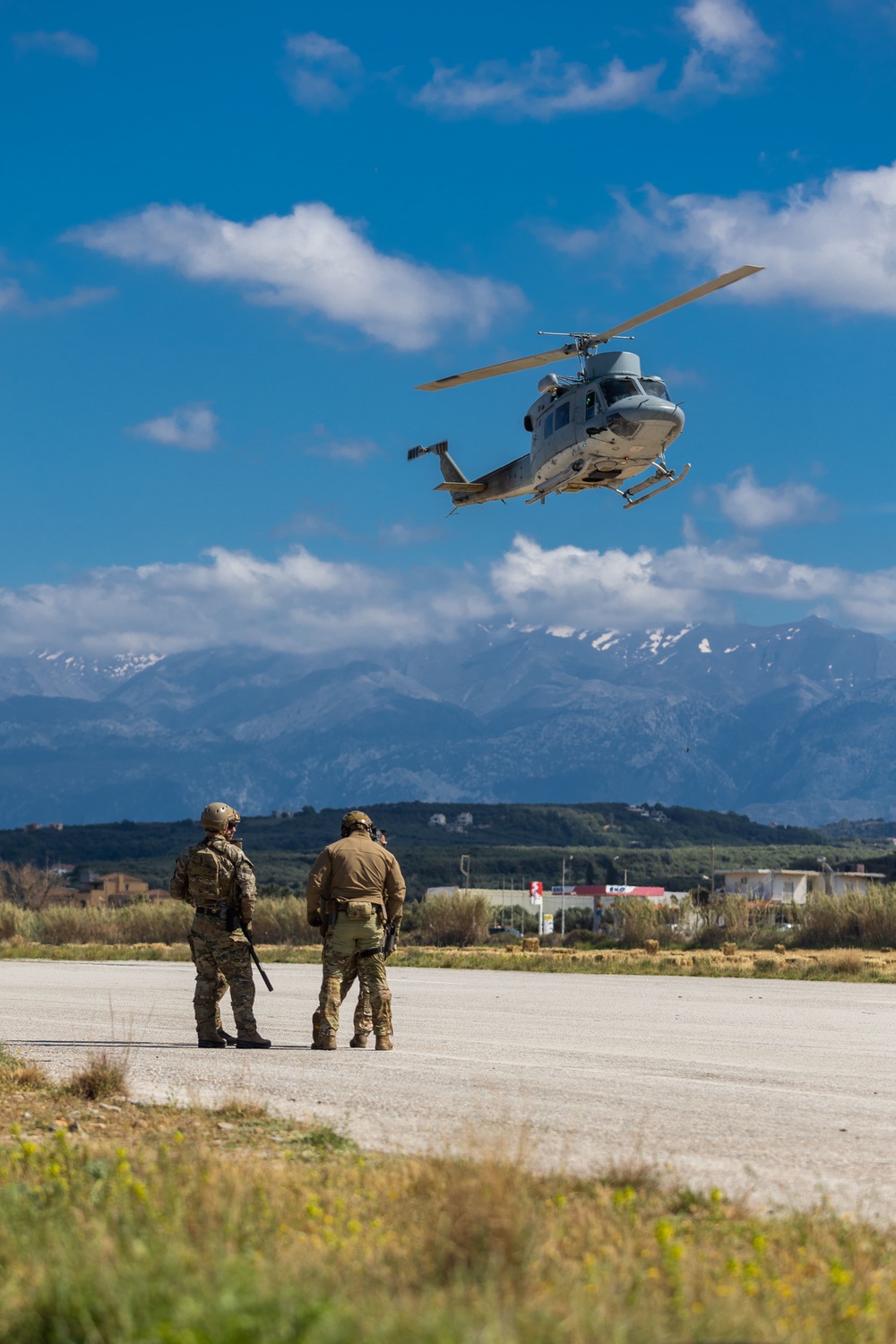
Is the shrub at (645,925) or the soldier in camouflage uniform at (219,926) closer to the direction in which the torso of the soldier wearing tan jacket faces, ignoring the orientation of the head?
the shrub

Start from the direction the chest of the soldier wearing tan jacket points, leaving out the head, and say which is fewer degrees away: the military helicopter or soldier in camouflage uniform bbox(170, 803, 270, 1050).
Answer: the military helicopter

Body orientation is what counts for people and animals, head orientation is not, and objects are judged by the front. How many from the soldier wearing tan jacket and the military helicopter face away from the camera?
1

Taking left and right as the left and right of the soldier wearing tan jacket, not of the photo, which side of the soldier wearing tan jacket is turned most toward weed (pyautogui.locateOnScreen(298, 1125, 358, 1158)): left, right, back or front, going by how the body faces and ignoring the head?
back

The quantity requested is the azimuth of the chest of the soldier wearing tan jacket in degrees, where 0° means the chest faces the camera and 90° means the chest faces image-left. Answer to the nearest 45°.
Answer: approximately 180°

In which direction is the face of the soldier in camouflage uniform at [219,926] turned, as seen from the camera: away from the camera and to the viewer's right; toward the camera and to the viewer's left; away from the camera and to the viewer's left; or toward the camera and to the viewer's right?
away from the camera and to the viewer's right

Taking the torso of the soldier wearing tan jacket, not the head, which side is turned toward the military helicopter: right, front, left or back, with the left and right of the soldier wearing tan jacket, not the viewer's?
front

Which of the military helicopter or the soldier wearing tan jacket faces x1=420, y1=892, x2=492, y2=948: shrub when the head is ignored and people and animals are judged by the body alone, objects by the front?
the soldier wearing tan jacket

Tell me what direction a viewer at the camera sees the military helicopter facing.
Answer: facing the viewer and to the right of the viewer

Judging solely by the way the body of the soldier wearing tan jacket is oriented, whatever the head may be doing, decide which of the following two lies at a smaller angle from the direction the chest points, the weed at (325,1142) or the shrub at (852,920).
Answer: the shrub

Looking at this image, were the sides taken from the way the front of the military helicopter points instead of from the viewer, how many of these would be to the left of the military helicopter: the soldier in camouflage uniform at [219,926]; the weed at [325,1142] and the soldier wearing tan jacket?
0

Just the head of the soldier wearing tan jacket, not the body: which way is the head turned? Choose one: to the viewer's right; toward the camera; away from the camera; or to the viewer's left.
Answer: away from the camera

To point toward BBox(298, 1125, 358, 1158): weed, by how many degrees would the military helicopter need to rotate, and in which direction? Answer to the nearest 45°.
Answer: approximately 45° to its right

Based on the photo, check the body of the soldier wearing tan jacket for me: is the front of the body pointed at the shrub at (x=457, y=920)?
yes

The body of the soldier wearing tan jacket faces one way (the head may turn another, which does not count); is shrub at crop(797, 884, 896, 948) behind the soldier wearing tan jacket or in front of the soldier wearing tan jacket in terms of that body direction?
in front

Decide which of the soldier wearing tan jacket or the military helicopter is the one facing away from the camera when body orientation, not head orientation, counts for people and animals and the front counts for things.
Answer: the soldier wearing tan jacket
